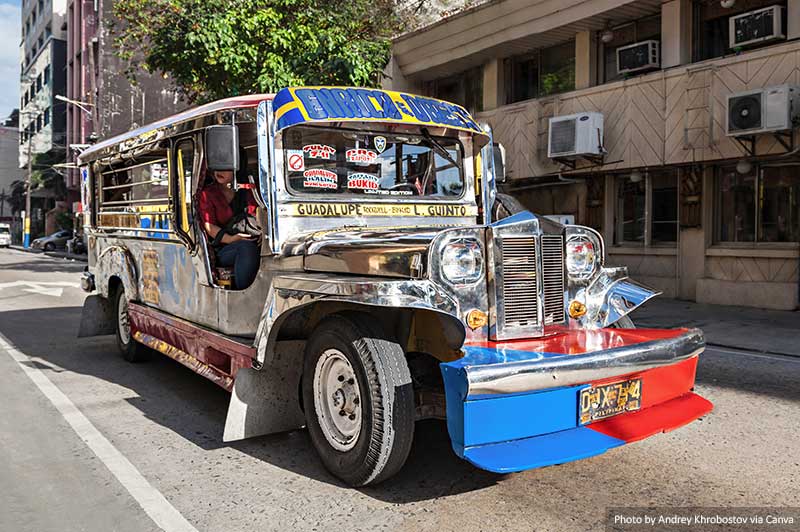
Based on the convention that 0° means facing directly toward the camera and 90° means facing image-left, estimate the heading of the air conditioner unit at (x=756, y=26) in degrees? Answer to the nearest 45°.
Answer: approximately 45°

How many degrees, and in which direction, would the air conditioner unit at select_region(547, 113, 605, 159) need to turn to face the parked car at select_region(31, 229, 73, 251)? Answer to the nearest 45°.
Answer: approximately 90° to its right

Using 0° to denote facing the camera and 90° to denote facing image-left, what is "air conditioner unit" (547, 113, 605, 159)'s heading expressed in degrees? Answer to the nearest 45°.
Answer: approximately 45°

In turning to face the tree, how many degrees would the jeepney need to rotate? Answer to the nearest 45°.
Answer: approximately 135° to its left

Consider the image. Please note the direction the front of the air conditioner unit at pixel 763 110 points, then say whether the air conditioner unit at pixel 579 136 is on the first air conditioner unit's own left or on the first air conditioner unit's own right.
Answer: on the first air conditioner unit's own right

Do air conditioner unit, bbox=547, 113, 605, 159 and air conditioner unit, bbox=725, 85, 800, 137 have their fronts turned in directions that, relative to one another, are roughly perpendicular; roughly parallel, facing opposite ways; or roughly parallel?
roughly parallel

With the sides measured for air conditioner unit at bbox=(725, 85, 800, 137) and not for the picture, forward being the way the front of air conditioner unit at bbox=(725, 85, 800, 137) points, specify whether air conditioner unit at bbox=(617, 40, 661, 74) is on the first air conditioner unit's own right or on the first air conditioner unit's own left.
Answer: on the first air conditioner unit's own right

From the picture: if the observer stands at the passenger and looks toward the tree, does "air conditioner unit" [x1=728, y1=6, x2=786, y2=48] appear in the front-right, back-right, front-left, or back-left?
front-right

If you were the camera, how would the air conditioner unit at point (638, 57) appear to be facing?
facing the viewer and to the left of the viewer

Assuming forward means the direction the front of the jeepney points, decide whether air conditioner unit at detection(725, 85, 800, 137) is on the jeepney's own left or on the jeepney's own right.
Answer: on the jeepney's own left

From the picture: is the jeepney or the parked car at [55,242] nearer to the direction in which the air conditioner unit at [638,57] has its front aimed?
the jeepney

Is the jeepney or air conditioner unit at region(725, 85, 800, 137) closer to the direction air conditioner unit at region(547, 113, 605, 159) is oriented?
the jeepney

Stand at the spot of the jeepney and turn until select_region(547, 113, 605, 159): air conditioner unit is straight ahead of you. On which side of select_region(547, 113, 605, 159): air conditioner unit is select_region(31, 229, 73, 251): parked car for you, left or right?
left
